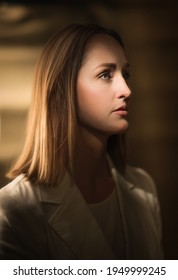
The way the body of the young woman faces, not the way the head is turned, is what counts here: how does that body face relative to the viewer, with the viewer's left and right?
facing the viewer and to the right of the viewer

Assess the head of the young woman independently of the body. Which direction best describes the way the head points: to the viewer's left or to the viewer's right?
to the viewer's right
